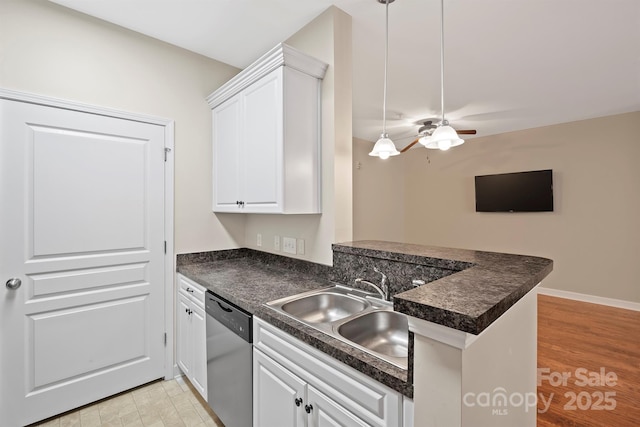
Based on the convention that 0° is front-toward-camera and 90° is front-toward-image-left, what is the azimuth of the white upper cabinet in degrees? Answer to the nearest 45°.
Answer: approximately 45°

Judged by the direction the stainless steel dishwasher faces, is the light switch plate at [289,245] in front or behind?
behind

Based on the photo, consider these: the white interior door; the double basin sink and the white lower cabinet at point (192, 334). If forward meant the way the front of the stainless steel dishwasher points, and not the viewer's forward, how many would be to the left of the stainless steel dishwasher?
1

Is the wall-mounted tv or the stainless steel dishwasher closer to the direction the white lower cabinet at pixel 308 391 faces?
the stainless steel dishwasher

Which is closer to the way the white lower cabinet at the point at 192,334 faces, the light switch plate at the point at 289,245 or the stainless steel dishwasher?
the stainless steel dishwasher

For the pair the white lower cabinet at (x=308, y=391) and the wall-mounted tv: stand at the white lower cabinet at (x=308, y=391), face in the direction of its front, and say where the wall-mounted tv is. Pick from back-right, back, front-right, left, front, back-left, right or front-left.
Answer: back

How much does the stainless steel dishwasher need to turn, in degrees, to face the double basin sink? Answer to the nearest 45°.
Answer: approximately 90° to its left

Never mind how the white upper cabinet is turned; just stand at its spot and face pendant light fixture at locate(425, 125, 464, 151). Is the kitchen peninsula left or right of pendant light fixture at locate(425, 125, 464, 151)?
right

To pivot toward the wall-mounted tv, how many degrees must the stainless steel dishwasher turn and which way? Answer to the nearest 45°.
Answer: approximately 135° to its left

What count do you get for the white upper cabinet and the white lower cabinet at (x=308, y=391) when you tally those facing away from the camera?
0

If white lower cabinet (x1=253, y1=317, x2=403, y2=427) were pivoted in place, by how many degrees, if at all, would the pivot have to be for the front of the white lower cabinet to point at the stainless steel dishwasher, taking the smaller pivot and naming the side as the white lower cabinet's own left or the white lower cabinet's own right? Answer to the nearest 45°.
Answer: approximately 90° to the white lower cabinet's own right

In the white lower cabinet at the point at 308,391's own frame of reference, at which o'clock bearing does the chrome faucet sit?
The chrome faucet is roughly at 6 o'clock from the white lower cabinet.

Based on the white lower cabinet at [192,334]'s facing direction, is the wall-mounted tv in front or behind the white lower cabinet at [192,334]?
behind
